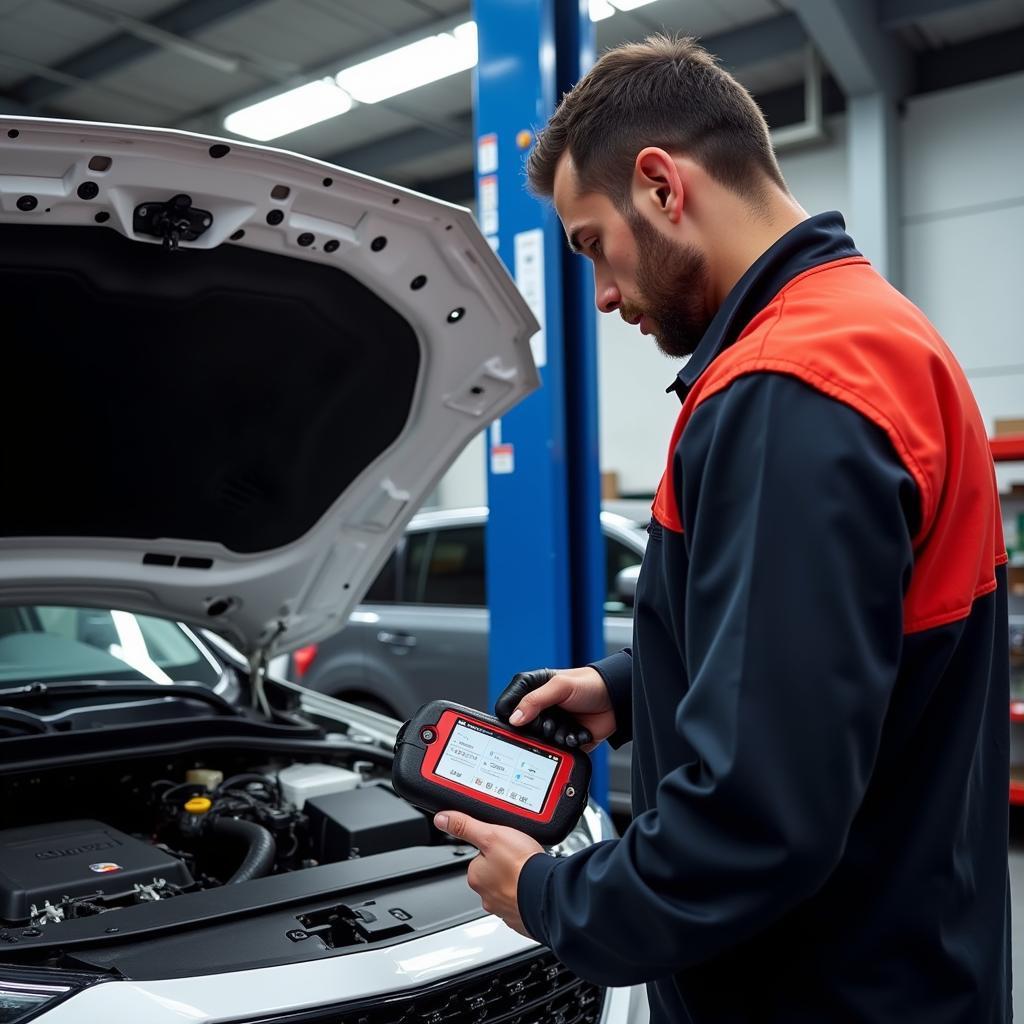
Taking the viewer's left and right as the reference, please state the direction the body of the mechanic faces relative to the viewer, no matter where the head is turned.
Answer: facing to the left of the viewer

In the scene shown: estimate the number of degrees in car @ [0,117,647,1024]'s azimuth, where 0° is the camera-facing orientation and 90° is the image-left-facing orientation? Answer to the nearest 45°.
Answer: approximately 315°

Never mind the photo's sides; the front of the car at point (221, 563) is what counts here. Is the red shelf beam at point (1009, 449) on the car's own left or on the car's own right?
on the car's own left

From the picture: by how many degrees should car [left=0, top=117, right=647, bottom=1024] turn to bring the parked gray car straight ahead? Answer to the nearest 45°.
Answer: approximately 135° to its left

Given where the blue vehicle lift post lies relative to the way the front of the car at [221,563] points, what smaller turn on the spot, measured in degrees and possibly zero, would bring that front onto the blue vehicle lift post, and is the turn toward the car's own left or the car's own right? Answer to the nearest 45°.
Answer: approximately 90° to the car's own left

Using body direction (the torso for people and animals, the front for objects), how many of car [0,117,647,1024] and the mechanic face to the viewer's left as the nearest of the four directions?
1

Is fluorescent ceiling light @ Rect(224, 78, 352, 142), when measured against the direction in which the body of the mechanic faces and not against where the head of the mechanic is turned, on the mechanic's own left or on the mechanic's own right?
on the mechanic's own right

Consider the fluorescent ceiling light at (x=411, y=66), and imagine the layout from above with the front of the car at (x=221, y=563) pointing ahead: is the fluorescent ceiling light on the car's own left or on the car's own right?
on the car's own left

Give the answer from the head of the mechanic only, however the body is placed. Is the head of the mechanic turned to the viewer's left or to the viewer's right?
to the viewer's left

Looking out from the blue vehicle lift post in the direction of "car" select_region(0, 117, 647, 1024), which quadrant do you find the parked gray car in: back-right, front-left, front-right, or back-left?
back-right
